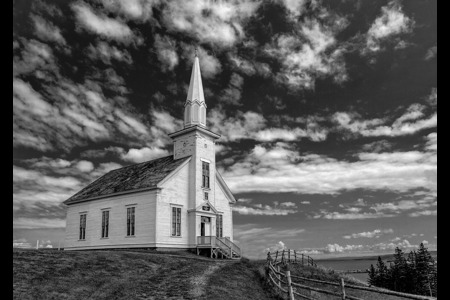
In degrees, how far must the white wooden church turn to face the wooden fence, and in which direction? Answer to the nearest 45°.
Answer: approximately 45° to its right
